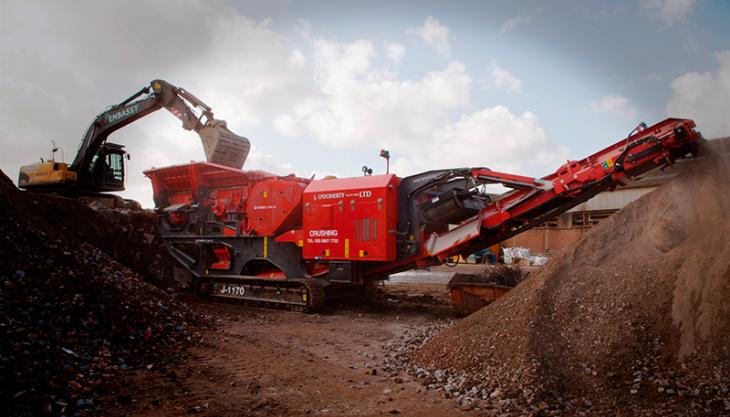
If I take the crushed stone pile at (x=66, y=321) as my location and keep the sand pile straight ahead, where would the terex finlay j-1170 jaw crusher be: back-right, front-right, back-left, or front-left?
front-left

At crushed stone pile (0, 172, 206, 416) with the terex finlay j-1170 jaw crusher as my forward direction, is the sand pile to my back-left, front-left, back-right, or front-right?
front-right
